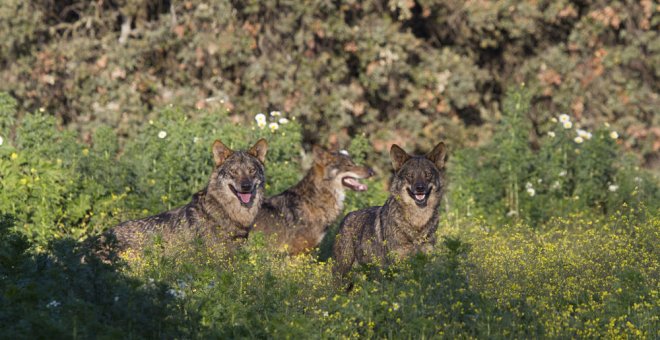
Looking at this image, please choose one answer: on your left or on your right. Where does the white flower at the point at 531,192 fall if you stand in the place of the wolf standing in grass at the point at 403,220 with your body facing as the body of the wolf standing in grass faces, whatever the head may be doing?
on your left

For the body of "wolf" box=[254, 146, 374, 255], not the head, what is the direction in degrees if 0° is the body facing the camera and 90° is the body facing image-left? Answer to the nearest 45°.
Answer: approximately 270°

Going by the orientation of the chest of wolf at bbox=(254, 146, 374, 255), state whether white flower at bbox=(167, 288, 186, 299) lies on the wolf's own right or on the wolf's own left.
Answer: on the wolf's own right

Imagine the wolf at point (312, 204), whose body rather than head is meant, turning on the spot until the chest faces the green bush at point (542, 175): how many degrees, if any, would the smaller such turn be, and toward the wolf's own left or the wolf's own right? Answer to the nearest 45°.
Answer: approximately 45° to the wolf's own left

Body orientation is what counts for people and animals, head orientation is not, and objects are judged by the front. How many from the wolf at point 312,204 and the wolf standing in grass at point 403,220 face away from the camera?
0

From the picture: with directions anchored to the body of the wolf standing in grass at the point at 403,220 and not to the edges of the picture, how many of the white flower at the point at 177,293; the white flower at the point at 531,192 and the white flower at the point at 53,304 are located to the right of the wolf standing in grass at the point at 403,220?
2

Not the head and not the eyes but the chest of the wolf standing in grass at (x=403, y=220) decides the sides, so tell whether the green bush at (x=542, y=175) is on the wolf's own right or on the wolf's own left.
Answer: on the wolf's own left

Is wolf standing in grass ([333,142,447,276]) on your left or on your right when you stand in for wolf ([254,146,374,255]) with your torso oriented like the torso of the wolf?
on your right

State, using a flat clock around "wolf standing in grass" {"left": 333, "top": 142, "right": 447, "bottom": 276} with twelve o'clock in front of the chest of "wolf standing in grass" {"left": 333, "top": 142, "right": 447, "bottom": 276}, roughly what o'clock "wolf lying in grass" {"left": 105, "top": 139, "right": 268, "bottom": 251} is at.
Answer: "wolf lying in grass" {"left": 105, "top": 139, "right": 268, "bottom": 251} is roughly at 5 o'clock from "wolf standing in grass" {"left": 333, "top": 142, "right": 447, "bottom": 276}.

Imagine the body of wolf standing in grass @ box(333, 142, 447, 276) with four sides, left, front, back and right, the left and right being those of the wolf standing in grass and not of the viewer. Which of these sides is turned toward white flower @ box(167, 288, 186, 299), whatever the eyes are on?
right

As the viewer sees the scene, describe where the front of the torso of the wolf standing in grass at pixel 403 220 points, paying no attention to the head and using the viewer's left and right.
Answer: facing the viewer and to the right of the viewer
